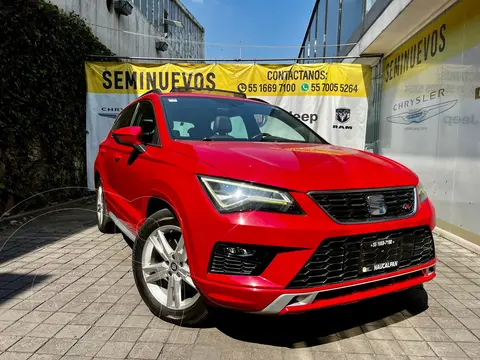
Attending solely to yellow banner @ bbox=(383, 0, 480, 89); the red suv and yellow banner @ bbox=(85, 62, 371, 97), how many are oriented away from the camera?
0

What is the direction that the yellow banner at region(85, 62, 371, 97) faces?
toward the camera

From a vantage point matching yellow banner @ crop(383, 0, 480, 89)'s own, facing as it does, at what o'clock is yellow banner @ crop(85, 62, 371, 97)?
yellow banner @ crop(85, 62, 371, 97) is roughly at 2 o'clock from yellow banner @ crop(383, 0, 480, 89).

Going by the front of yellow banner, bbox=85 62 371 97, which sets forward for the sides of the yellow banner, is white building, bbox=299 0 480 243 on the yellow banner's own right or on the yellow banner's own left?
on the yellow banner's own left

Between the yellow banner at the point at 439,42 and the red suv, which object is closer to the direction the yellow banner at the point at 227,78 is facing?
the red suv

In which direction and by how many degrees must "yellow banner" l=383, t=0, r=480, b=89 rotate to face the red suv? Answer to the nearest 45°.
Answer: approximately 45° to its left

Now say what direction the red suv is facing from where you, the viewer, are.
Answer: facing the viewer and to the right of the viewer

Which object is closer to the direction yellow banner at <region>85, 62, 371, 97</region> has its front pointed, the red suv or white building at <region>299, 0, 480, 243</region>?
the red suv

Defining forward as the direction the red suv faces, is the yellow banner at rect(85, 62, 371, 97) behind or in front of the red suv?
behind

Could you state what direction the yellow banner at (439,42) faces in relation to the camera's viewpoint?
facing the viewer and to the left of the viewer

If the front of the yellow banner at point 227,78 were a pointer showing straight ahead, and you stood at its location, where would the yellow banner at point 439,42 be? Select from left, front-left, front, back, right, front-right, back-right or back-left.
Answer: front-left

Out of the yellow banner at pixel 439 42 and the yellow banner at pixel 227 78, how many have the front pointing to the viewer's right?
0

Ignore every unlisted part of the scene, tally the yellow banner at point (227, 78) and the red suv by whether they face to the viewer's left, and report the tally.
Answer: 0

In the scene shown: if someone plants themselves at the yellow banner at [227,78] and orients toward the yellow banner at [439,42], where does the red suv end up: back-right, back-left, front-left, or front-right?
front-right

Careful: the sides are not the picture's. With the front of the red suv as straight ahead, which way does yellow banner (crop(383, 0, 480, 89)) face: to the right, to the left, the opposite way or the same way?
to the right

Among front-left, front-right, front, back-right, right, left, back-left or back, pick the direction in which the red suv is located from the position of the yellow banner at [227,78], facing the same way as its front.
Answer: front
